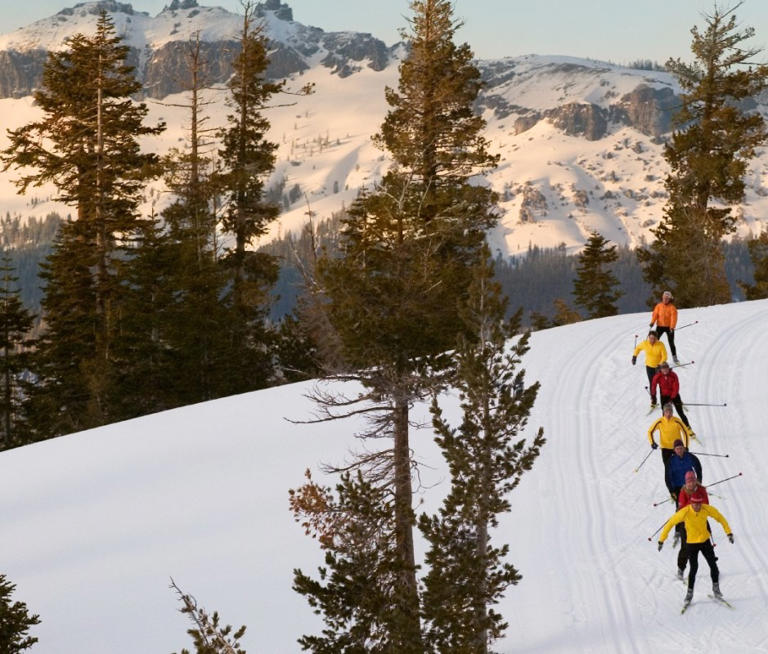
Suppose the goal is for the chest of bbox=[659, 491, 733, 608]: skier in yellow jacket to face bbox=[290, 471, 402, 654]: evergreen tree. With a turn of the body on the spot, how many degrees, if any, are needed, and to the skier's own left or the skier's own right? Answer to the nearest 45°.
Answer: approximately 90° to the skier's own right

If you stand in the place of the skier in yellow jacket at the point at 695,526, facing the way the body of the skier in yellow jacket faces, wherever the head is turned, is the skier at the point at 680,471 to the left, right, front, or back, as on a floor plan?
back

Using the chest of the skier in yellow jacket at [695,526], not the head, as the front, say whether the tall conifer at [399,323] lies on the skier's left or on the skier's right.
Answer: on the skier's right

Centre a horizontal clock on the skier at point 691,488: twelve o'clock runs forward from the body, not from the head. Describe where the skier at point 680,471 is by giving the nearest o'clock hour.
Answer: the skier at point 680,471 is roughly at 6 o'clock from the skier at point 691,488.

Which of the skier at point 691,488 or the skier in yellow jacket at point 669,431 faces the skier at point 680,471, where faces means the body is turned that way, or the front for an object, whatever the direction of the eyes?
the skier in yellow jacket

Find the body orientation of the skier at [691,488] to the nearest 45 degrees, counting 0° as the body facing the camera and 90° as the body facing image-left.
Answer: approximately 0°
